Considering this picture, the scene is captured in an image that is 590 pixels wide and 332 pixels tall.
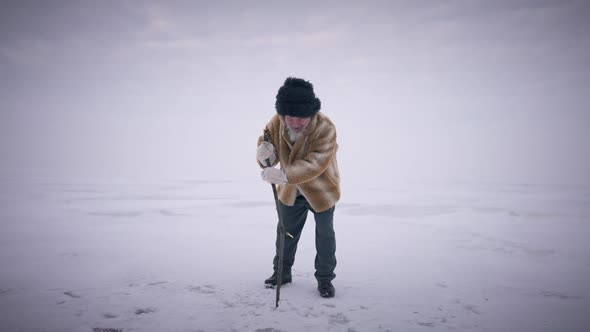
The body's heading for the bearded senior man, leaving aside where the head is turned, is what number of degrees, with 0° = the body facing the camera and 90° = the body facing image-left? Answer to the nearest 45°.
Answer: approximately 45°
